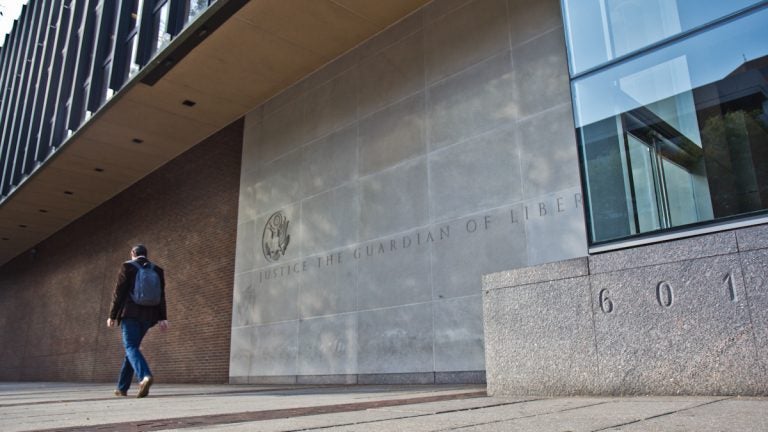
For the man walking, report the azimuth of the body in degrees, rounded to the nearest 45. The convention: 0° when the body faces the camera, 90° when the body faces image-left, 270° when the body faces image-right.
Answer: approximately 135°
